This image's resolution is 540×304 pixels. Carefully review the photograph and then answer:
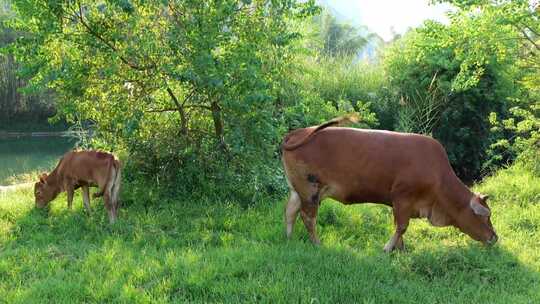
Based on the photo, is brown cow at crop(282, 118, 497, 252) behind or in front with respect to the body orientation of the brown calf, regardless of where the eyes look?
behind

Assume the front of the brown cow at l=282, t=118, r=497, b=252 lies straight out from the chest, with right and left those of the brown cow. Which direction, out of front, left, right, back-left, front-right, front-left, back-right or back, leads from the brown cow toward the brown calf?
back

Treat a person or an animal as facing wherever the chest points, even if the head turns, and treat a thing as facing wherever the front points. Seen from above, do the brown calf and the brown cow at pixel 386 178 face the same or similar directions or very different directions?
very different directions

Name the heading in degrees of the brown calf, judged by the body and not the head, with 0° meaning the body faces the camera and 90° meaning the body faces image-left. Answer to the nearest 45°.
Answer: approximately 135°

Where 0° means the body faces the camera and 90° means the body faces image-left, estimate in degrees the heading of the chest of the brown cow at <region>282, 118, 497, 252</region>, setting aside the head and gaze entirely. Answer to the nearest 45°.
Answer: approximately 270°

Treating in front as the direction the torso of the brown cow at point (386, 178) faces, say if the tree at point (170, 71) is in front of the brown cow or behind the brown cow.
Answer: behind

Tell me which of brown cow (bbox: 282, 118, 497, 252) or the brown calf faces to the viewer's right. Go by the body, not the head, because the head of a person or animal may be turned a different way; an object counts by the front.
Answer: the brown cow
